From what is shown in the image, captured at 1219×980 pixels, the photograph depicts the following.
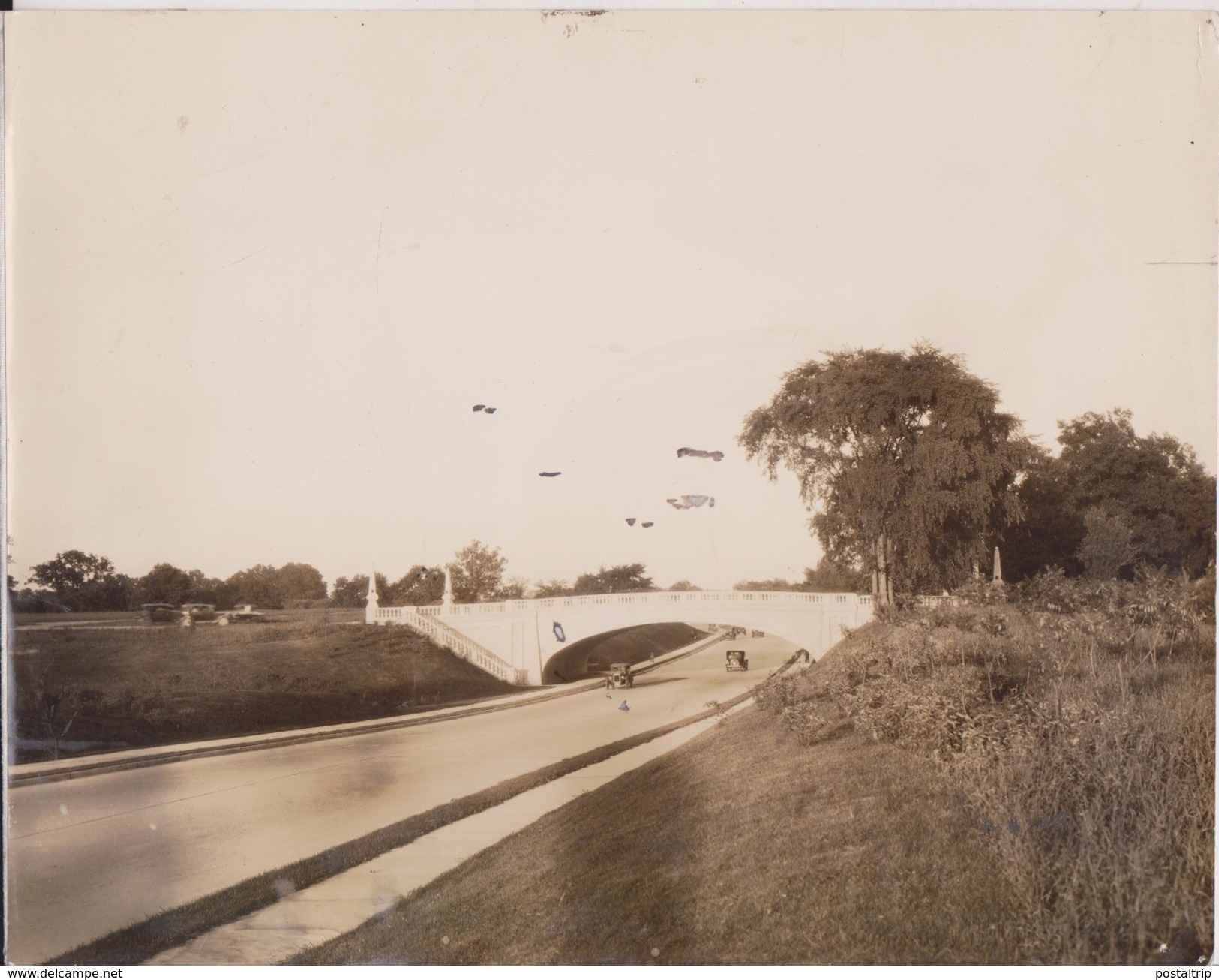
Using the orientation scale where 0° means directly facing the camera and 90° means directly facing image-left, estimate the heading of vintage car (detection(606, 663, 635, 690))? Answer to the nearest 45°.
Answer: approximately 45°
